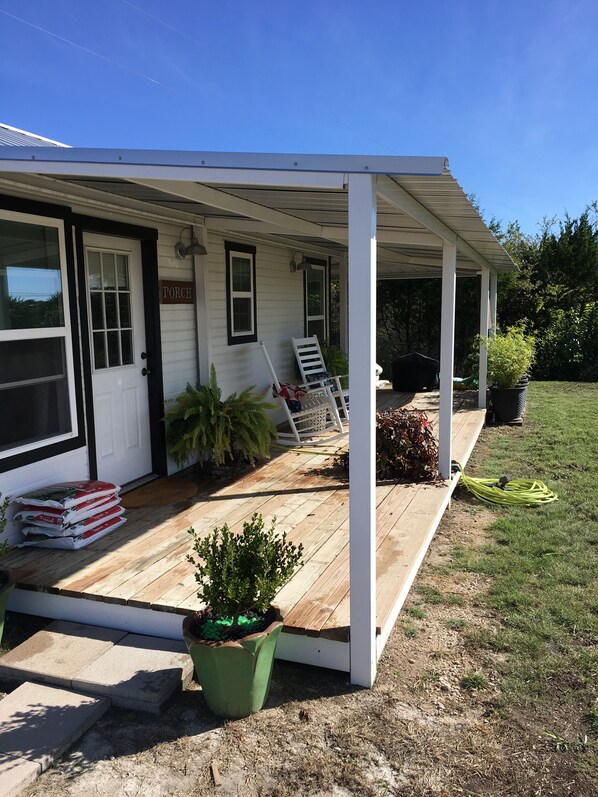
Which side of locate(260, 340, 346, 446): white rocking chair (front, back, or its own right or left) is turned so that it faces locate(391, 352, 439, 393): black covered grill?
left

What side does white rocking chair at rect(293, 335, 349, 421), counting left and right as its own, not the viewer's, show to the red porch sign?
right

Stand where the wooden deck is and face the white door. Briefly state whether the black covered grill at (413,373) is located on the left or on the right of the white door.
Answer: right

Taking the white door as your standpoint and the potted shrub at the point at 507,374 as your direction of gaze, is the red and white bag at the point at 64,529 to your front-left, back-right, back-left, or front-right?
back-right

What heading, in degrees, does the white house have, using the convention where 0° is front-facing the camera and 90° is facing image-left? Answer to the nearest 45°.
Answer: approximately 315°

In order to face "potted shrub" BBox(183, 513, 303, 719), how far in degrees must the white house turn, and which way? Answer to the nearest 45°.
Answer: approximately 45° to its right

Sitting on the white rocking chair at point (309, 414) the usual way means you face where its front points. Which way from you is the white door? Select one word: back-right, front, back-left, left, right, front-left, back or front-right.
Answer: back-right

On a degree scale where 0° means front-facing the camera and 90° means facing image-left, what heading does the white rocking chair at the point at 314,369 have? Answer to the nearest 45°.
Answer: approximately 315°

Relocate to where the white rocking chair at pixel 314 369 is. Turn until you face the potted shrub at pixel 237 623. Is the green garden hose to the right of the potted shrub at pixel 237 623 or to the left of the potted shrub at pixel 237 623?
left

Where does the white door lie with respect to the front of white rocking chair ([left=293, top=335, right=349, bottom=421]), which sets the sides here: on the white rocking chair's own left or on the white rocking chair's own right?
on the white rocking chair's own right

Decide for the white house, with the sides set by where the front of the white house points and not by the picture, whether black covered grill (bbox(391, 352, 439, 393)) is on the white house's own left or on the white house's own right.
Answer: on the white house's own left

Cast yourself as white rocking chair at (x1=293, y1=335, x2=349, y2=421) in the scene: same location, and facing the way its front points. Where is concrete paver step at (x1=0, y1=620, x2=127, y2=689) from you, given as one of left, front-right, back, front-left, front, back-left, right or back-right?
front-right

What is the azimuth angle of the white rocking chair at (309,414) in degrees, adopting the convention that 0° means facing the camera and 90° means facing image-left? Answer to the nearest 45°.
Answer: approximately 270°
